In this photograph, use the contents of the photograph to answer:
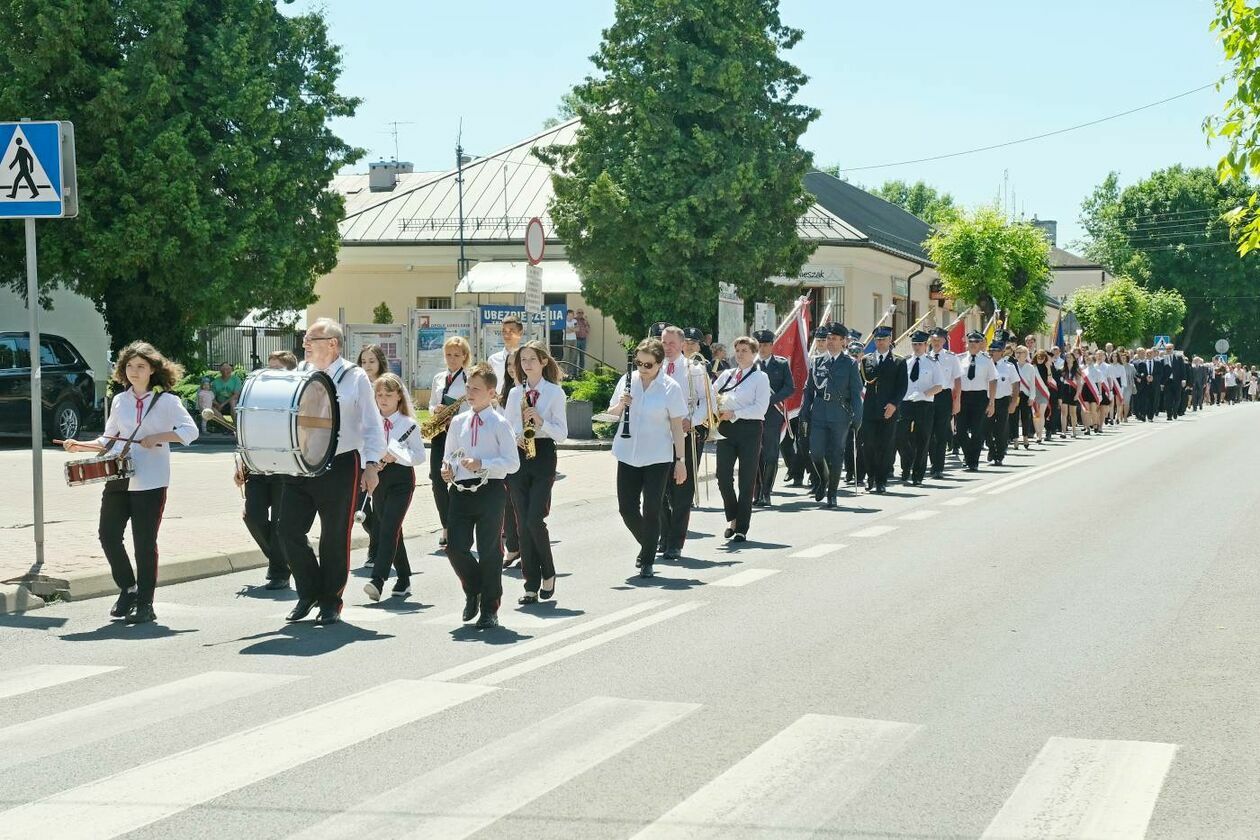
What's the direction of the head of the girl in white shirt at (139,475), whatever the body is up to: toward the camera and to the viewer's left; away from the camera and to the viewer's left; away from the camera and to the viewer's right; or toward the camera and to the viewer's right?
toward the camera and to the viewer's left

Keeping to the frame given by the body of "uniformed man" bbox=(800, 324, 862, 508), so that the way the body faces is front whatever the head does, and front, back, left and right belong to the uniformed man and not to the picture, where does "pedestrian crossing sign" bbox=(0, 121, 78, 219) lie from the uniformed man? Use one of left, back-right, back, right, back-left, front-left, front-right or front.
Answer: front

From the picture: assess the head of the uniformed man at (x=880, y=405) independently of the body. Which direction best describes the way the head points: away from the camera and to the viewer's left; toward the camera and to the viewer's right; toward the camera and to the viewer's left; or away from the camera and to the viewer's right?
toward the camera and to the viewer's left

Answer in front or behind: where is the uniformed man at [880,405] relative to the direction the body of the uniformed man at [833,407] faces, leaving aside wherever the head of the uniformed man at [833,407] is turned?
behind

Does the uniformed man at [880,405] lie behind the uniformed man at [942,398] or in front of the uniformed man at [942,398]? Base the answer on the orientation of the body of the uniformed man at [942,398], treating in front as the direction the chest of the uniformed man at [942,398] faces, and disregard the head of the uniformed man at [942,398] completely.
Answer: in front

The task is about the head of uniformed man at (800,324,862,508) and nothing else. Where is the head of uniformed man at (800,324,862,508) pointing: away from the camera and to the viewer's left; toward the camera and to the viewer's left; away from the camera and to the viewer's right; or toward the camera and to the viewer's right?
toward the camera and to the viewer's left

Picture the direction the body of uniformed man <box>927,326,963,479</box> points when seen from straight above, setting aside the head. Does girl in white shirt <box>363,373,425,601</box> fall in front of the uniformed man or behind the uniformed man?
in front

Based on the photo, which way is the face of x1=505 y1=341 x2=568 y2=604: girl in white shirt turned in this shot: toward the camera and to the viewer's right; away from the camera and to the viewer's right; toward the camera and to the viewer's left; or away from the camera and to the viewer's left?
toward the camera and to the viewer's left

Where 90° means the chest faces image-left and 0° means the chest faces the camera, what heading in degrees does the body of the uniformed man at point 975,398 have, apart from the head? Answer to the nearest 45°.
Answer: approximately 45°

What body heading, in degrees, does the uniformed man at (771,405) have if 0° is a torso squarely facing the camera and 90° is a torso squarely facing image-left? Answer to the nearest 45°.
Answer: approximately 45°

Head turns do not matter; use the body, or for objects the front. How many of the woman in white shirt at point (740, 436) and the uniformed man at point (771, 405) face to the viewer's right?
0

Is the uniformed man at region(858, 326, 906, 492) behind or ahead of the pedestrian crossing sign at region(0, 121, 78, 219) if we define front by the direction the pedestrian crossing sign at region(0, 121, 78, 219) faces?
behind

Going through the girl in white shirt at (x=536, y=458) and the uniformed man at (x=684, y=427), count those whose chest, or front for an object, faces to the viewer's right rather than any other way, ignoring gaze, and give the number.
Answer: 0

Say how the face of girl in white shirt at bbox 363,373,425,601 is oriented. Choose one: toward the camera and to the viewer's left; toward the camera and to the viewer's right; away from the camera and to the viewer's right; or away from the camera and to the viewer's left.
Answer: toward the camera and to the viewer's left

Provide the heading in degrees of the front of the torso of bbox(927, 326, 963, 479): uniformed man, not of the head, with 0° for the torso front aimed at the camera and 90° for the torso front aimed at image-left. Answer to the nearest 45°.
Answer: approximately 45°

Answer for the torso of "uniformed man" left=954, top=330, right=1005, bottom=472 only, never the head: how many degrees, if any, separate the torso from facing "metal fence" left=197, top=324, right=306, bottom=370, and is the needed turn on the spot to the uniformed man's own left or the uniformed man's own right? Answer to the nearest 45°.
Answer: approximately 90° to the uniformed man's own right
